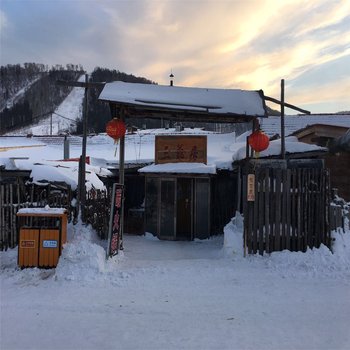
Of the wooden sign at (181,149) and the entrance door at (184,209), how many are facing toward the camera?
2

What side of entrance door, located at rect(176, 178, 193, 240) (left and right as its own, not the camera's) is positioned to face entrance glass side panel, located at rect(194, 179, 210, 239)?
left

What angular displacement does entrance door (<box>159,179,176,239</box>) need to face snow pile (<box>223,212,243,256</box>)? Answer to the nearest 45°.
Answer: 0° — it already faces it

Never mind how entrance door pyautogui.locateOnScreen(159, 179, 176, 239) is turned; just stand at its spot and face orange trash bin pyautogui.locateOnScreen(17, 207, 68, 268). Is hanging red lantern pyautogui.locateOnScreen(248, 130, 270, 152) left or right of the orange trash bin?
left

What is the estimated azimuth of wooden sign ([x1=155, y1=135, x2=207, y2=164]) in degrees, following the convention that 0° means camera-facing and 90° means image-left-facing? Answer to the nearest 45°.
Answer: approximately 0°

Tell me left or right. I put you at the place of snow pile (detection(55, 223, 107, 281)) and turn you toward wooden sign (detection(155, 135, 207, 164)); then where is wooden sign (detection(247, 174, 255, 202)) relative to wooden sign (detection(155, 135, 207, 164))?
right

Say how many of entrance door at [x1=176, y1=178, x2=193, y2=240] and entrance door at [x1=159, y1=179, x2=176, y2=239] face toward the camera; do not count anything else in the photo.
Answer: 2

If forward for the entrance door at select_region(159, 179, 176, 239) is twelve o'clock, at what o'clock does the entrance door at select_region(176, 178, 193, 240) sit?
the entrance door at select_region(176, 178, 193, 240) is roughly at 9 o'clock from the entrance door at select_region(159, 179, 176, 239).

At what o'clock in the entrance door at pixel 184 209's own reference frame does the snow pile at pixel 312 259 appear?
The snow pile is roughly at 11 o'clock from the entrance door.
